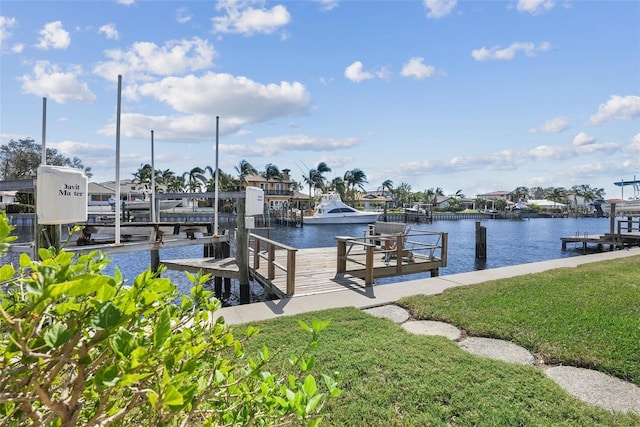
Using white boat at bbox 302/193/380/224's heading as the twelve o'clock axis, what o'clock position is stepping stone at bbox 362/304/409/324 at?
The stepping stone is roughly at 3 o'clock from the white boat.

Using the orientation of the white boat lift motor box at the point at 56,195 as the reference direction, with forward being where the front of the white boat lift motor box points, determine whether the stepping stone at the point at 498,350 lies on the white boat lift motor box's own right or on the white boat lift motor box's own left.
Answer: on the white boat lift motor box's own left

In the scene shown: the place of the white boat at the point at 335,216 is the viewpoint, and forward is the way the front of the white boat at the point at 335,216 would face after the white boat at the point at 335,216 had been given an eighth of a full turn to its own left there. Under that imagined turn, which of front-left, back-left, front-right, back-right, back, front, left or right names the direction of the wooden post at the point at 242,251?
back-right

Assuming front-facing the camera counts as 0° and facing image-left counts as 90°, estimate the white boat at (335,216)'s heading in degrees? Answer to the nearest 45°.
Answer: approximately 270°

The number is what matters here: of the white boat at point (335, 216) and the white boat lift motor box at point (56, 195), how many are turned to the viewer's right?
1

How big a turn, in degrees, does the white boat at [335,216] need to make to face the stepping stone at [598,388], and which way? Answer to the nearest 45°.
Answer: approximately 90° to its right

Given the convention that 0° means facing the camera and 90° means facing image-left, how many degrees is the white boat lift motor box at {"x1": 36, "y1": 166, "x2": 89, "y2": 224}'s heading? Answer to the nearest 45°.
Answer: approximately 0°

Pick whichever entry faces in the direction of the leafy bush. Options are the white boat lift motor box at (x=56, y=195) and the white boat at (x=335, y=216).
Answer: the white boat lift motor box
